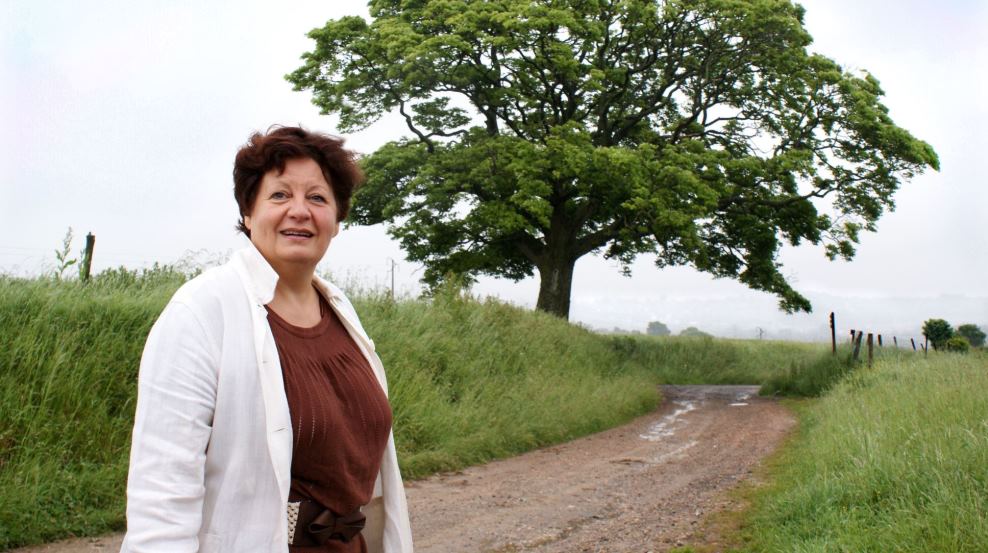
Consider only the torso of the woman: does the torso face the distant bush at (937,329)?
no

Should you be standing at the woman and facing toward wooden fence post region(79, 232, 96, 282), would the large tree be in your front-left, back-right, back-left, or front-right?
front-right

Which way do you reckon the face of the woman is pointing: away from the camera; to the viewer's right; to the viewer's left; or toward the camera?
toward the camera

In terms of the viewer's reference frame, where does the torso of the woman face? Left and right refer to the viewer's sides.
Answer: facing the viewer and to the right of the viewer

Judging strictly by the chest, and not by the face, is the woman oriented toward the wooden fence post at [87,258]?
no

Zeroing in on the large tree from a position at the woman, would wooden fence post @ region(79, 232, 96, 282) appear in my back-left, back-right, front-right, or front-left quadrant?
front-left
